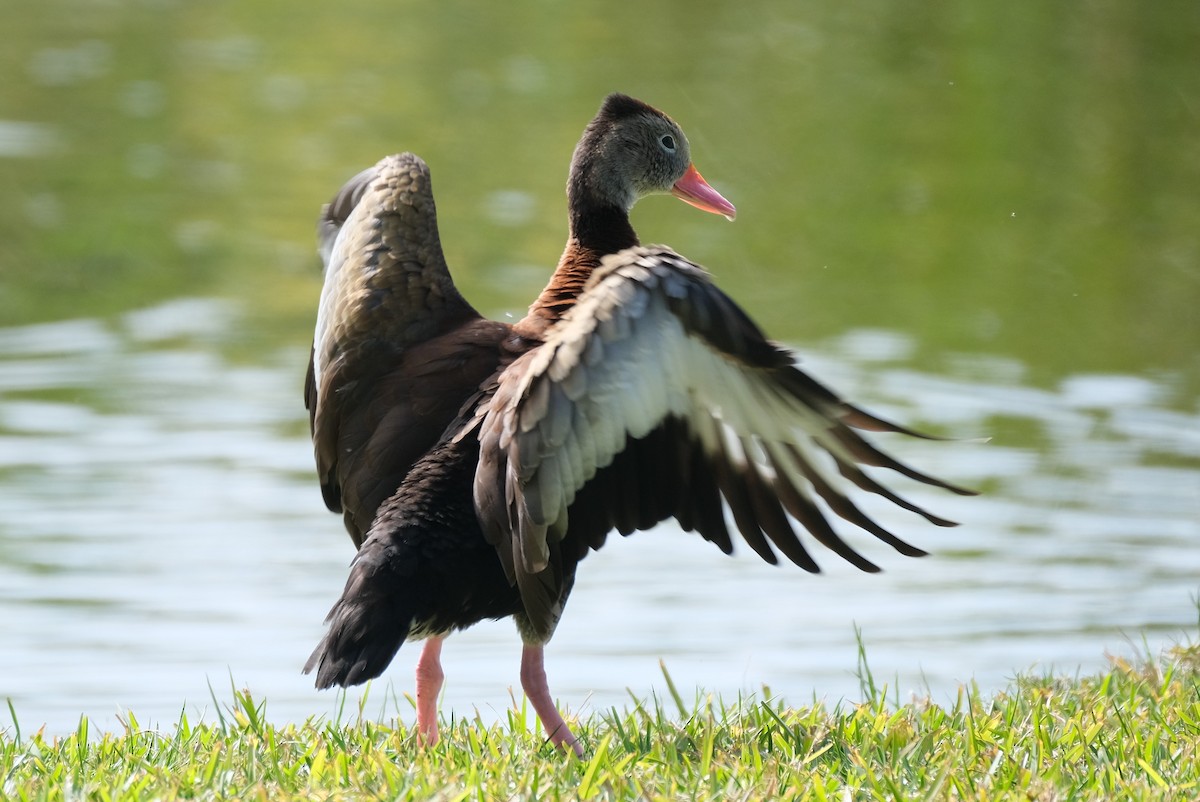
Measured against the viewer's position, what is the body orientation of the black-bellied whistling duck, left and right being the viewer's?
facing away from the viewer and to the right of the viewer
